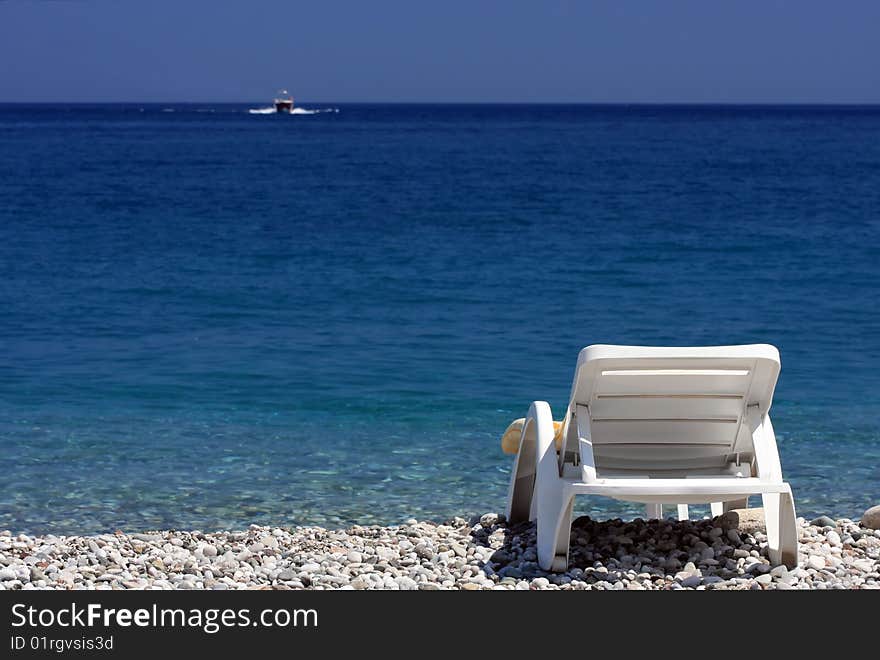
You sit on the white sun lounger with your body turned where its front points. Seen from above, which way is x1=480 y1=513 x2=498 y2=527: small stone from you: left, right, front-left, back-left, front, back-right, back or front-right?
front-left

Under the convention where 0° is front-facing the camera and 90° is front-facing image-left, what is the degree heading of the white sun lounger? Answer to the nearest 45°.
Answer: approximately 180°

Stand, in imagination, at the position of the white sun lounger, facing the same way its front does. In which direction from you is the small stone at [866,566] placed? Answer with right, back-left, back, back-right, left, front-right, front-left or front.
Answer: right

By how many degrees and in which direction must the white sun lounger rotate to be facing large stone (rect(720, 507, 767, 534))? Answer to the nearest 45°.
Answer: approximately 45° to its right

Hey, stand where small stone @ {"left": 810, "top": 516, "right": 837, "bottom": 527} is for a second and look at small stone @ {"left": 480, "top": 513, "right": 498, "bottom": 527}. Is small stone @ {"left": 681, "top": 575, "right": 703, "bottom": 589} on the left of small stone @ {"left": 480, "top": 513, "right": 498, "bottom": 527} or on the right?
left

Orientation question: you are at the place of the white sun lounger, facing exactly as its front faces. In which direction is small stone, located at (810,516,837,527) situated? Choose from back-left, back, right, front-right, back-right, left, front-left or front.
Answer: front-right

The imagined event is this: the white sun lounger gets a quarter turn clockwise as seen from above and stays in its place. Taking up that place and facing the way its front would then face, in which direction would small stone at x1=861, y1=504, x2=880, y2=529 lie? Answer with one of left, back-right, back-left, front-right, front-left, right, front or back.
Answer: front-left
